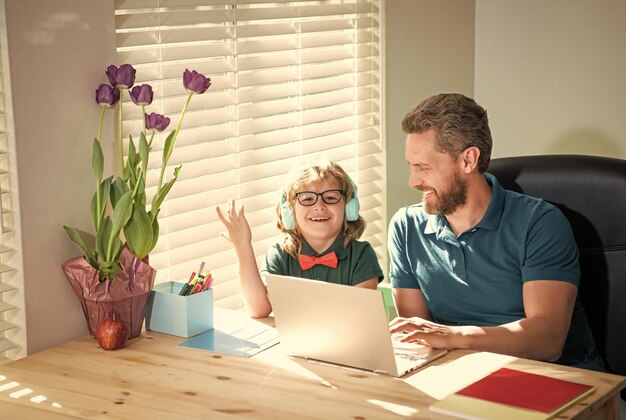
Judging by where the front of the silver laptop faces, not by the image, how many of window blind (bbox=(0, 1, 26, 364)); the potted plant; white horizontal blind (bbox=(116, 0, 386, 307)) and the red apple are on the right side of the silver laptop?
0

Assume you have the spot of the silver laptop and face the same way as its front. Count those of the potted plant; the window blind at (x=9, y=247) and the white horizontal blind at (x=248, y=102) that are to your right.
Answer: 0

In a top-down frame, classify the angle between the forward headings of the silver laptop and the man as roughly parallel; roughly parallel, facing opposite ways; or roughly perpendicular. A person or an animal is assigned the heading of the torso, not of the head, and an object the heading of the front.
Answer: roughly parallel, facing opposite ways

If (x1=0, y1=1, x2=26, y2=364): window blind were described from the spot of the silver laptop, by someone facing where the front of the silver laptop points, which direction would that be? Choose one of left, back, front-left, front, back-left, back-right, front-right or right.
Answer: back-left

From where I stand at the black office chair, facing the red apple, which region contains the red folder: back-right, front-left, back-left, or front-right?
front-left

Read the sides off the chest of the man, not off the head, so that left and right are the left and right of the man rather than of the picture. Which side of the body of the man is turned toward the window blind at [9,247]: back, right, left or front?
front

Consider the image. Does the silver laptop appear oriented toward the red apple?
no

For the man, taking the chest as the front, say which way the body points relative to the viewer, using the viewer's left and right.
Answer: facing the viewer and to the left of the viewer

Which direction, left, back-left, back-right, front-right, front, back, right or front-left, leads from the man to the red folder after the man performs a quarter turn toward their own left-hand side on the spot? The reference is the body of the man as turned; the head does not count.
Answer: front-right

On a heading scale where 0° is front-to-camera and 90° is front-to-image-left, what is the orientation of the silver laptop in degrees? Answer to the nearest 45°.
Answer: approximately 225°

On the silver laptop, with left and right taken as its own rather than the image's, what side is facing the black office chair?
front

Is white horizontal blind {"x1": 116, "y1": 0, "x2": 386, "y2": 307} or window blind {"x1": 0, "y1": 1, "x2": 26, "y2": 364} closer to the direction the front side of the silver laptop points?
the white horizontal blind
